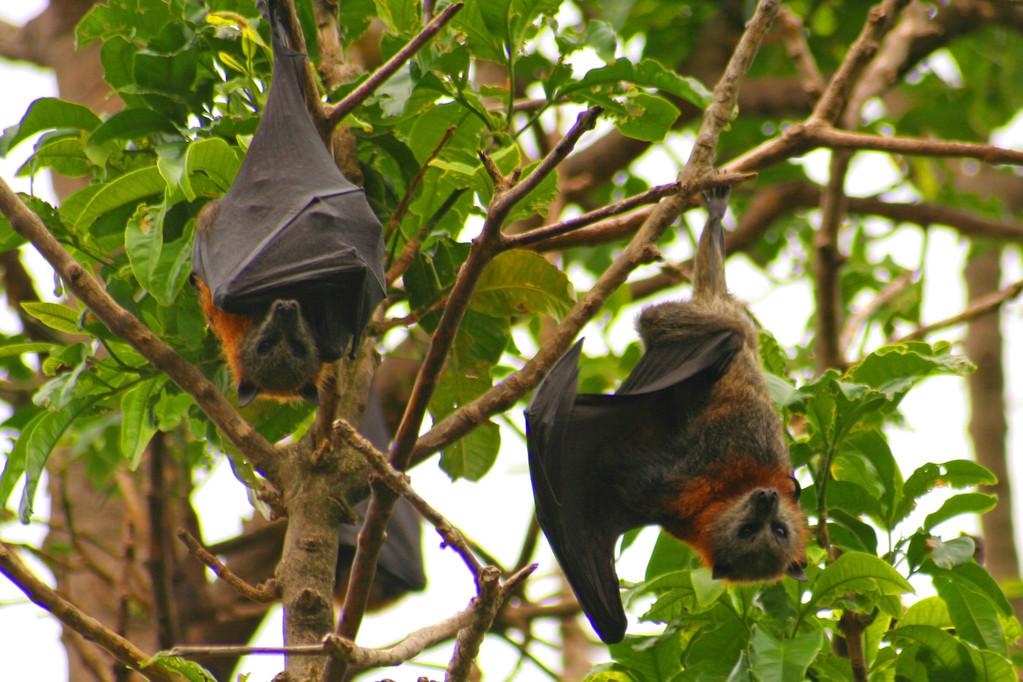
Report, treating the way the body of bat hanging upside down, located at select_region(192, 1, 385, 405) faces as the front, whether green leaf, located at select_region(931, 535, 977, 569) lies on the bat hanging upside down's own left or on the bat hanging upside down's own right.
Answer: on the bat hanging upside down's own left

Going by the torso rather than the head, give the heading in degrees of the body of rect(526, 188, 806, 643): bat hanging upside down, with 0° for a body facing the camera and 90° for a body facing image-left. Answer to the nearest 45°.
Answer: approximately 0°

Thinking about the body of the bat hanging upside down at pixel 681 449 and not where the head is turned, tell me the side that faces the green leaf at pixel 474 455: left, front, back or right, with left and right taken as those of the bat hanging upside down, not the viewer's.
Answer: right

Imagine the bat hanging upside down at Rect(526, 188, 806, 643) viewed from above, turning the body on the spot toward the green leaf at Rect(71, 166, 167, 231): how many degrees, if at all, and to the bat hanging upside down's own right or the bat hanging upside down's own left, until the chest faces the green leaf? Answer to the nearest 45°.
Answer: approximately 45° to the bat hanging upside down's own right

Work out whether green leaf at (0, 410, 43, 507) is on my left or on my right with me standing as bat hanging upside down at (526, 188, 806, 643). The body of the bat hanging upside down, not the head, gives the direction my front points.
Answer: on my right

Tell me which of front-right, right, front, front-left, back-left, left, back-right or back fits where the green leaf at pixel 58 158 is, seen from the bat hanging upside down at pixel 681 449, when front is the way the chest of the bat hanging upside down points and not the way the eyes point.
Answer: front-right

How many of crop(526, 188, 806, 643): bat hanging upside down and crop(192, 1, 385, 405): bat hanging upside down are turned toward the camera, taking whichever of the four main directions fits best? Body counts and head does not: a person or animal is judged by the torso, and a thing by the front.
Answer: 2

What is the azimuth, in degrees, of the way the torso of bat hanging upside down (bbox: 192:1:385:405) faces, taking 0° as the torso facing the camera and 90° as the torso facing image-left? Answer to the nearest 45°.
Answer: approximately 0°
